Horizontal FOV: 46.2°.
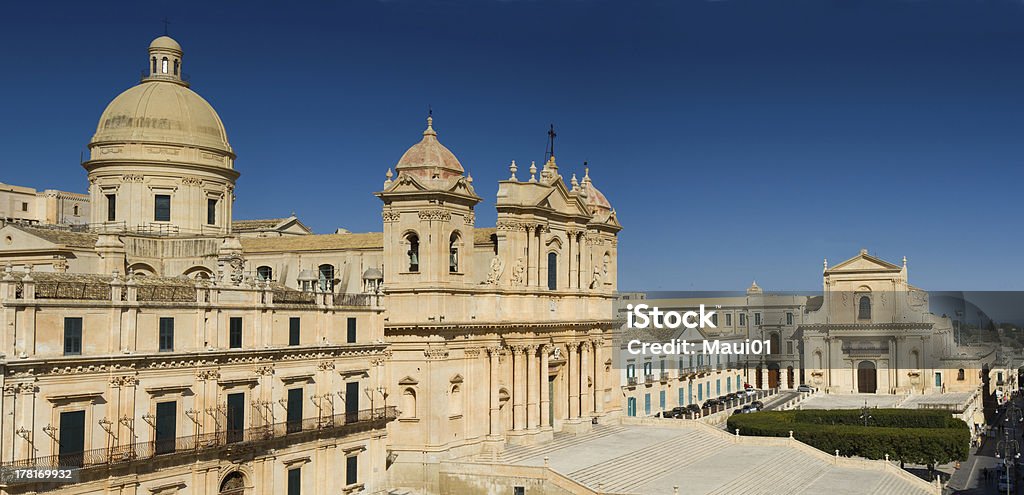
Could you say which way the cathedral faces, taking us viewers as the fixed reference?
facing the viewer and to the right of the viewer
